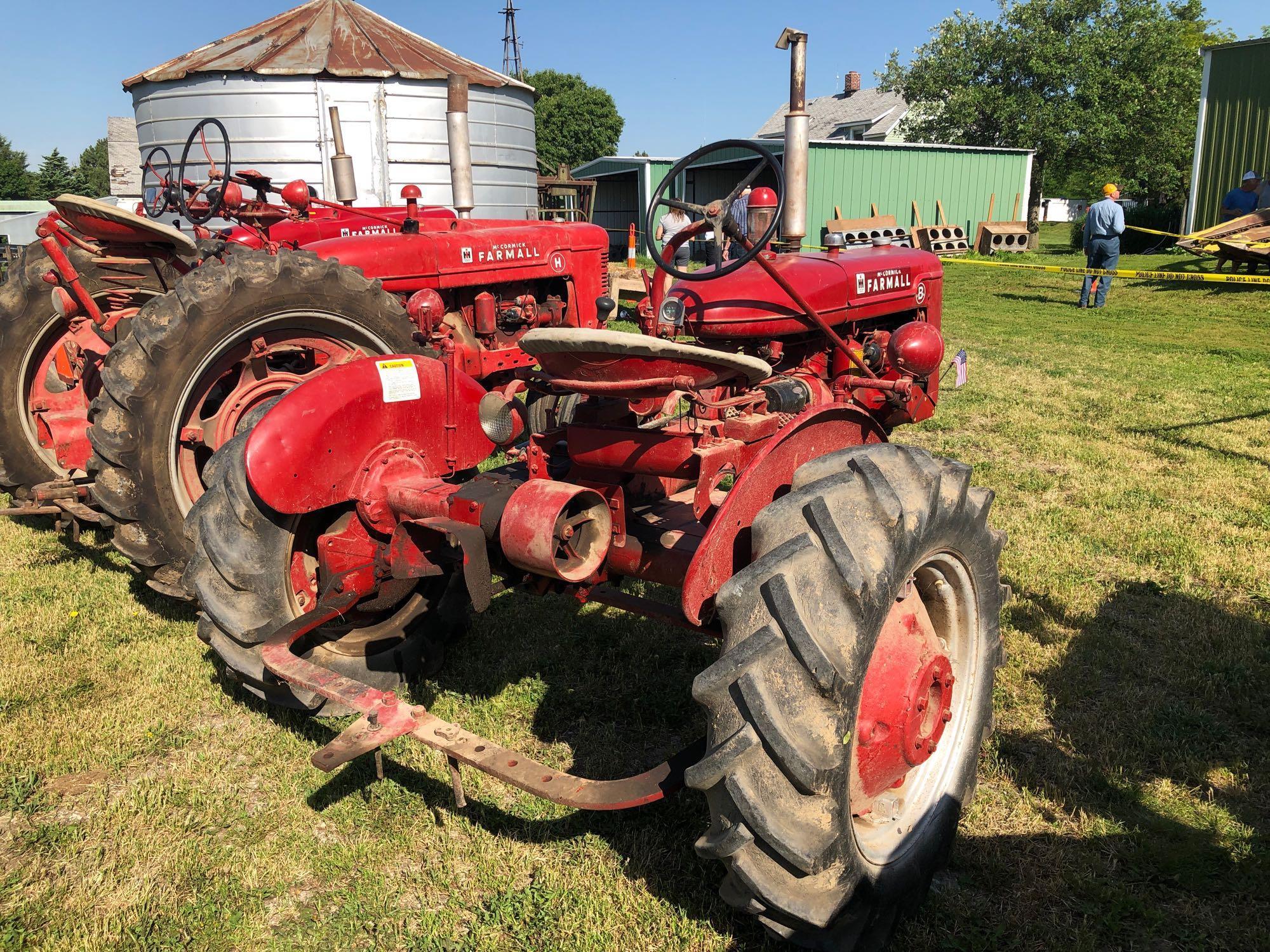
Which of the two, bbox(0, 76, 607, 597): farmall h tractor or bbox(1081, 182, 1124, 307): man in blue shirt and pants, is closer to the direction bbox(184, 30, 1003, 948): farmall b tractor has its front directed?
the man in blue shirt and pants

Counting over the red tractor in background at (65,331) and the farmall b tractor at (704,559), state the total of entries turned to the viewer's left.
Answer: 0

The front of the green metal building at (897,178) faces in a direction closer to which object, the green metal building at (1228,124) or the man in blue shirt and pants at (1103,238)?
the man in blue shirt and pants

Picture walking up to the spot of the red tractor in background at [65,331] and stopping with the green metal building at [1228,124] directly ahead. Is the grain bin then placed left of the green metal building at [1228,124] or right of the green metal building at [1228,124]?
left

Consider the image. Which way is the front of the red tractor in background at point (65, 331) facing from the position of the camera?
facing away from the viewer and to the right of the viewer

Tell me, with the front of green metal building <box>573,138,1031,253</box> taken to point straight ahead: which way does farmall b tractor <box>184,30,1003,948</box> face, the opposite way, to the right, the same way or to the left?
the opposite way

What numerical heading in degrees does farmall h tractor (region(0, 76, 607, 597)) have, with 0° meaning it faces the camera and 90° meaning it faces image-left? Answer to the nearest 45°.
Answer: approximately 225°

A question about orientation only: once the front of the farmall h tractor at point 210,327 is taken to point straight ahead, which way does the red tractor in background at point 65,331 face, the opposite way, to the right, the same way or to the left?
the same way

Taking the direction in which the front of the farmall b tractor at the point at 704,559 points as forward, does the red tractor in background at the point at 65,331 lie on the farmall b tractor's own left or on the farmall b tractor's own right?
on the farmall b tractor's own left

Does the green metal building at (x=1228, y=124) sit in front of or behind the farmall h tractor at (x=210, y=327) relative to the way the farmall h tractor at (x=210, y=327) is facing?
in front

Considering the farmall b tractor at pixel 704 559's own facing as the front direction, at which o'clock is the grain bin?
The grain bin is roughly at 10 o'clock from the farmall b tractor.

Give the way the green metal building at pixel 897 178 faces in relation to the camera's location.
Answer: facing the viewer and to the left of the viewer

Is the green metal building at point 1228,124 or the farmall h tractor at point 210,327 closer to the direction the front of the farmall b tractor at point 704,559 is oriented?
the green metal building

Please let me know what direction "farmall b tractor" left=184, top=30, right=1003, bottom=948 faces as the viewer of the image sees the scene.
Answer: facing away from the viewer and to the right of the viewer

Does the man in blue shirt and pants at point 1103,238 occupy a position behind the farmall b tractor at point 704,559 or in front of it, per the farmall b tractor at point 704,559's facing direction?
in front
